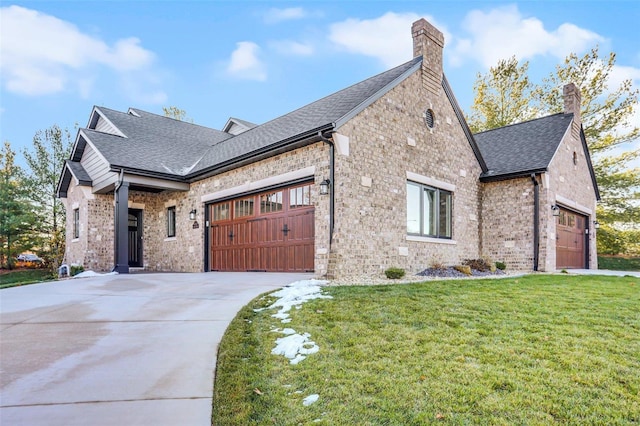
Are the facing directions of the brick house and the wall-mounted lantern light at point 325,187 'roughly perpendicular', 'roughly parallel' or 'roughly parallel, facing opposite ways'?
roughly parallel

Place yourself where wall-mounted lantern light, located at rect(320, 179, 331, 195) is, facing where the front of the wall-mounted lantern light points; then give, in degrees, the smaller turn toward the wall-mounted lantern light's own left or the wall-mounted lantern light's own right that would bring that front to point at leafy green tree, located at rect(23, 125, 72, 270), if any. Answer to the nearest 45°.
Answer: approximately 90° to the wall-mounted lantern light's own right

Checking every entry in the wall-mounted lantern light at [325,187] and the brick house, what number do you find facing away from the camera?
0

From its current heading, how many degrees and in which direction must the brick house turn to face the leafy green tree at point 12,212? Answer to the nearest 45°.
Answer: approximately 90° to its right
